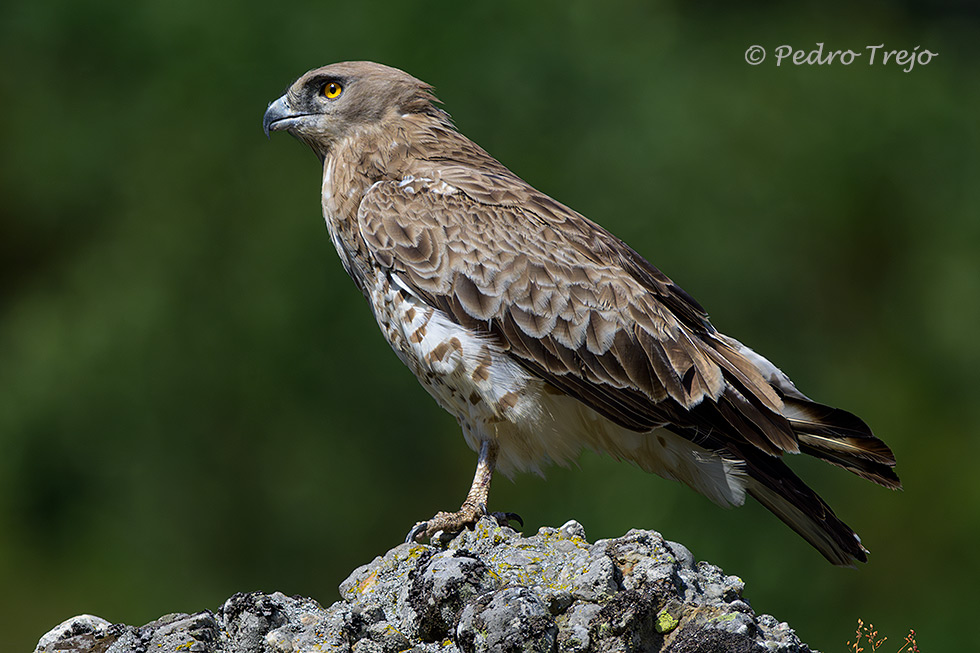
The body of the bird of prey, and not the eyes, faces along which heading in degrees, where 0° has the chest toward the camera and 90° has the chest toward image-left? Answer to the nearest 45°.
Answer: approximately 90°
